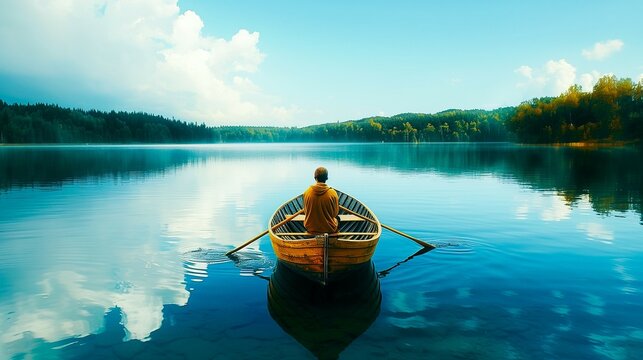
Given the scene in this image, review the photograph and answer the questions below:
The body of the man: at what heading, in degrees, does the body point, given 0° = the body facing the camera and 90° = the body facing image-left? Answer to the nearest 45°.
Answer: approximately 180°

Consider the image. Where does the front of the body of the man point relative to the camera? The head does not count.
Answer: away from the camera
